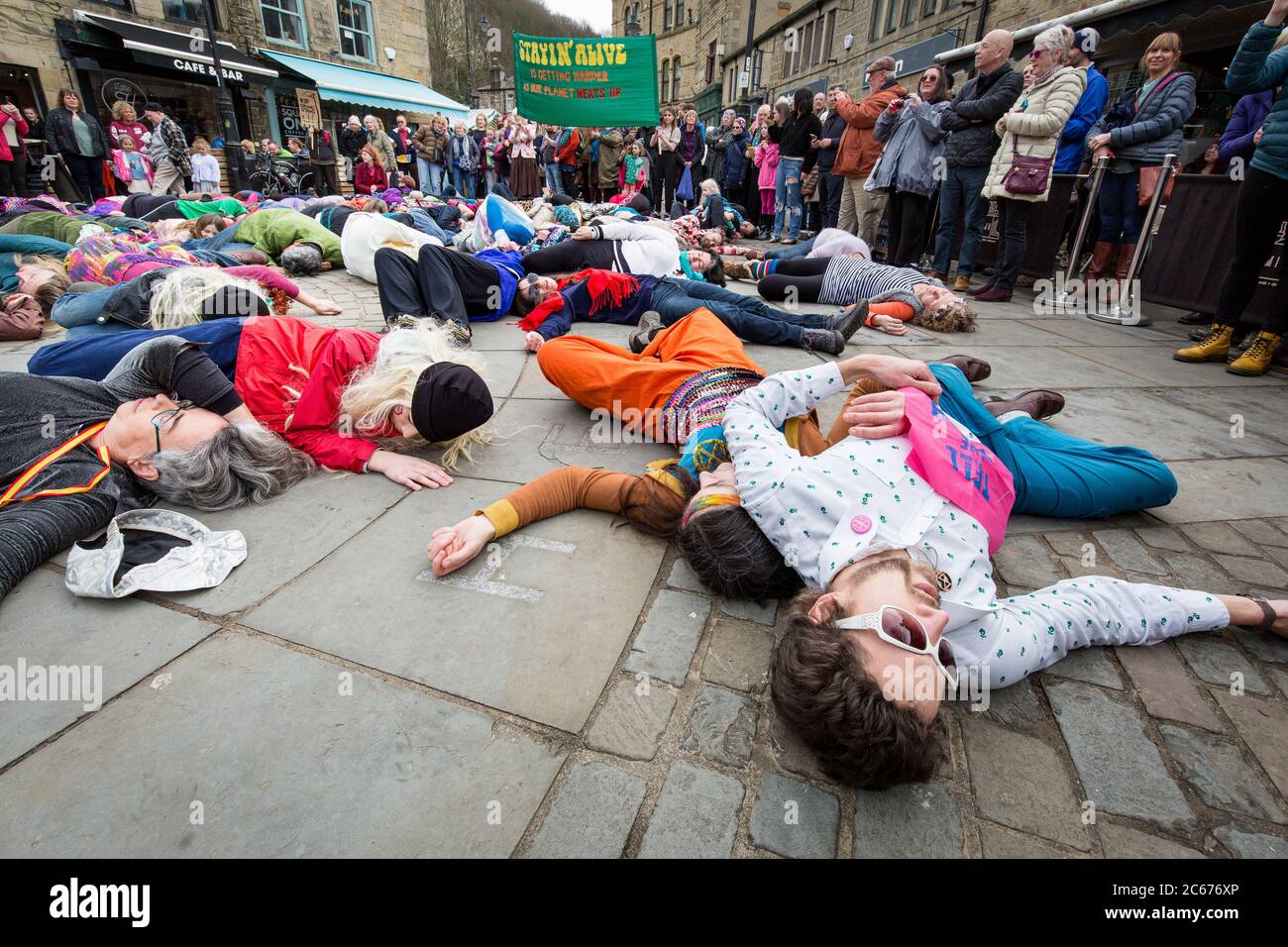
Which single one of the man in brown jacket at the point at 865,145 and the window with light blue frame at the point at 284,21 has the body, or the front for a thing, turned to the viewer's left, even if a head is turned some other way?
the man in brown jacket

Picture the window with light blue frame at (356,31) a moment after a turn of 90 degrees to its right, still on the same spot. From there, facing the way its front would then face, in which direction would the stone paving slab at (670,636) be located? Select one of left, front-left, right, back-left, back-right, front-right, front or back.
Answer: front-left

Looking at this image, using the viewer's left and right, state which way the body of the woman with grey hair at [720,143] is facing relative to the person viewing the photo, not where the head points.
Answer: facing the viewer and to the left of the viewer

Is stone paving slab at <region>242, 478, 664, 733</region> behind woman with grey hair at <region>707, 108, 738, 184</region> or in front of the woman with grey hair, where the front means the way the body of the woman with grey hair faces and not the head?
in front

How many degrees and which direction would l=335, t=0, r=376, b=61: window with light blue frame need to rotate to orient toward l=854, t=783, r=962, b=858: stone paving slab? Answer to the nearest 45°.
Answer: approximately 45° to its right

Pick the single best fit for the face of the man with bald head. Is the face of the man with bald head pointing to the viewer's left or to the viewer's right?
to the viewer's left

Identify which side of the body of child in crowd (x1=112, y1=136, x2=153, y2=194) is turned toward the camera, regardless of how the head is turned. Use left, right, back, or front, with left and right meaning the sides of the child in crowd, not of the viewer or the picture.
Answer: front

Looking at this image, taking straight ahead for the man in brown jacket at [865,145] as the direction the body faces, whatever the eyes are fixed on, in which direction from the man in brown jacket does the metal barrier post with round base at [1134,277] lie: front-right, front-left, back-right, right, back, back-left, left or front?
back-left

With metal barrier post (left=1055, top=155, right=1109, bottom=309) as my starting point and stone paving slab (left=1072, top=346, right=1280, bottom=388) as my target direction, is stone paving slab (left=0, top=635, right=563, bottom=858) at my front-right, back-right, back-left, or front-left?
front-right

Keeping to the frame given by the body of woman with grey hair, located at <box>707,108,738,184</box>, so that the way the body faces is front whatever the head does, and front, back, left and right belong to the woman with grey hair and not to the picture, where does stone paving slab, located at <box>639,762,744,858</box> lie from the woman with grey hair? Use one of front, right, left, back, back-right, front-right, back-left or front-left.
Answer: front-left

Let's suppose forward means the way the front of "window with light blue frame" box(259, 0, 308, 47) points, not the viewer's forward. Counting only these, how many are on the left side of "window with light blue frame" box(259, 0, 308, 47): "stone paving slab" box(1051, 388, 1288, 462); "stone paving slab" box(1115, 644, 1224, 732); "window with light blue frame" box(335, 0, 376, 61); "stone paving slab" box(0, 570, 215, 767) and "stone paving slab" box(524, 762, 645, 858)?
1

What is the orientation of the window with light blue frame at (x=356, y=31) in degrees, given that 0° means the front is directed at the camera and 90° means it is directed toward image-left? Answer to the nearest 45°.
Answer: approximately 315°

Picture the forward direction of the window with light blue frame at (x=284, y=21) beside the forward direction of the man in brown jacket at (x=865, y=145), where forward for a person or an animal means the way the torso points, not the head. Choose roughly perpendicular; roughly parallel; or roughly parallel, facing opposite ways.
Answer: roughly parallel, facing opposite ways

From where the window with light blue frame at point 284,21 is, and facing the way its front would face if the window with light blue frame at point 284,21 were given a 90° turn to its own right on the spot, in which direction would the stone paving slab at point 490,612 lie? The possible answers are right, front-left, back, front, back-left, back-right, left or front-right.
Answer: front-left

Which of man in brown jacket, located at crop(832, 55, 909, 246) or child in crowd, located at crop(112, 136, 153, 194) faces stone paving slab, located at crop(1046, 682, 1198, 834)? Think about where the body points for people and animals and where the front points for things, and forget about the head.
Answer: the child in crowd

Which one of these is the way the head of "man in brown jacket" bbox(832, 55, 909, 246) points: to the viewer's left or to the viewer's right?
to the viewer's left

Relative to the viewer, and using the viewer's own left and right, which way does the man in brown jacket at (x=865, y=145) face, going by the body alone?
facing to the left of the viewer

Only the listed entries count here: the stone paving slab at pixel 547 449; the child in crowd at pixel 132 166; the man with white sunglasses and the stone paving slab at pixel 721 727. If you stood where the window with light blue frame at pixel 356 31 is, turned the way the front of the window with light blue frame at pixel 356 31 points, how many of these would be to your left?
0

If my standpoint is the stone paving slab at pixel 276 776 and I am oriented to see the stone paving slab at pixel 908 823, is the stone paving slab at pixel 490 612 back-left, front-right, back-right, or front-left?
front-left

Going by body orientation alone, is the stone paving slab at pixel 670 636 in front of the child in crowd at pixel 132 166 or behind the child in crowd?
in front
